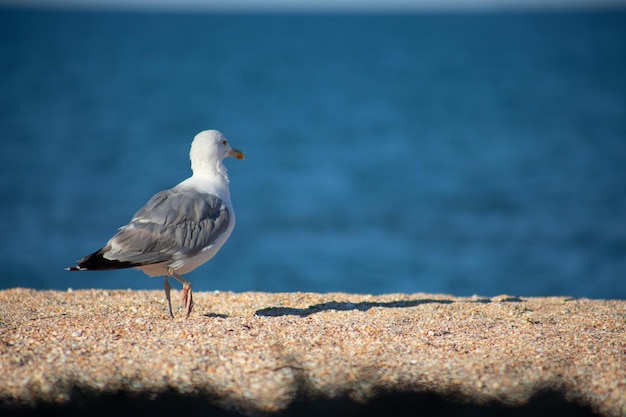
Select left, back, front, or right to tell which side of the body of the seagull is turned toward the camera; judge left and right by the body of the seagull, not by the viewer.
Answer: right
